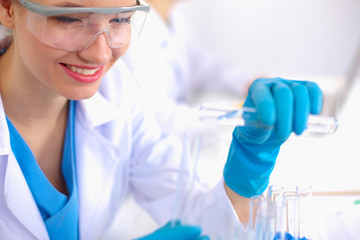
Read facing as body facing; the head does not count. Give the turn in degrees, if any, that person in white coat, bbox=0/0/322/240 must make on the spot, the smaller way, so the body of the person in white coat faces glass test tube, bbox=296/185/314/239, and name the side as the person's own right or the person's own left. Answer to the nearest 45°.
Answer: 0° — they already face it

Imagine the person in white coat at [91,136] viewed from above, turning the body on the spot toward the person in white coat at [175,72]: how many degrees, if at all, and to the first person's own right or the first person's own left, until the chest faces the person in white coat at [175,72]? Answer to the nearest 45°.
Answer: approximately 135° to the first person's own left

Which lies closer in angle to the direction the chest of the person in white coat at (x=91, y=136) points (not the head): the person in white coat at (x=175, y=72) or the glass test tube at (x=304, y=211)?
the glass test tube

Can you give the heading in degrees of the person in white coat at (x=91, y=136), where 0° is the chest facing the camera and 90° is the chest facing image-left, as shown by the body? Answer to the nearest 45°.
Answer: approximately 315°
